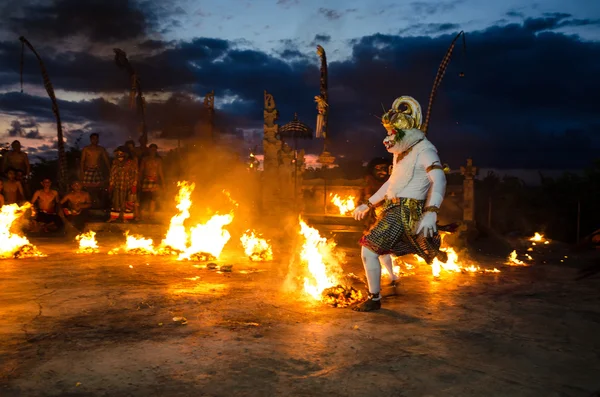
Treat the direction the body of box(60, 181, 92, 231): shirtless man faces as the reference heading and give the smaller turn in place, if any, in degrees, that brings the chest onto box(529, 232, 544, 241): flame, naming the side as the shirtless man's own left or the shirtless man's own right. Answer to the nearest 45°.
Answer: approximately 90° to the shirtless man's own left

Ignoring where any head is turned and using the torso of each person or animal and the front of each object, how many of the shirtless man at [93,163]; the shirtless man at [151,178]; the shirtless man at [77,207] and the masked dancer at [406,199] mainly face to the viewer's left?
1

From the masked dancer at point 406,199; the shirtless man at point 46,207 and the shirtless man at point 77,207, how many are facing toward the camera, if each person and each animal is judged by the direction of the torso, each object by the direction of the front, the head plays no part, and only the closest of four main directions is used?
2

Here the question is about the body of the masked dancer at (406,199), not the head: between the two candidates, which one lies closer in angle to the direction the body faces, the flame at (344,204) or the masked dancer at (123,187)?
the masked dancer

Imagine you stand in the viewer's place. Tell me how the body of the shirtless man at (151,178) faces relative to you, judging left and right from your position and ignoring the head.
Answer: facing the viewer

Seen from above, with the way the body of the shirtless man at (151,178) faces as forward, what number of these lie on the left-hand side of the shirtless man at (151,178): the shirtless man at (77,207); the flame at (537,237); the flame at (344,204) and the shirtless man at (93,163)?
2

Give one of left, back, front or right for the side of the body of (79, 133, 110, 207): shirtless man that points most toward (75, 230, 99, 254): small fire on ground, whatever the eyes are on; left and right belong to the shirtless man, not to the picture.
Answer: front

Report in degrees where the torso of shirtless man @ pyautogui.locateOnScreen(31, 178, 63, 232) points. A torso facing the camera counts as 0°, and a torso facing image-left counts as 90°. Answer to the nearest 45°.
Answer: approximately 0°

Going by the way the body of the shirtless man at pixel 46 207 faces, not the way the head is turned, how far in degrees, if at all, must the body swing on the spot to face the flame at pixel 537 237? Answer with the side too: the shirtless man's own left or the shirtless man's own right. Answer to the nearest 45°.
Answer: approximately 90° to the shirtless man's own left

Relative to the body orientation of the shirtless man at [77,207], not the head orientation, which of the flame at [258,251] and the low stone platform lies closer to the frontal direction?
the flame

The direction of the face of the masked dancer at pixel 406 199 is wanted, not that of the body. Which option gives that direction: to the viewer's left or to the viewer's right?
to the viewer's left

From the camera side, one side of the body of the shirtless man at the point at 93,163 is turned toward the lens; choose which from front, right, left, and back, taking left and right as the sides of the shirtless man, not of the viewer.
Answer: front
